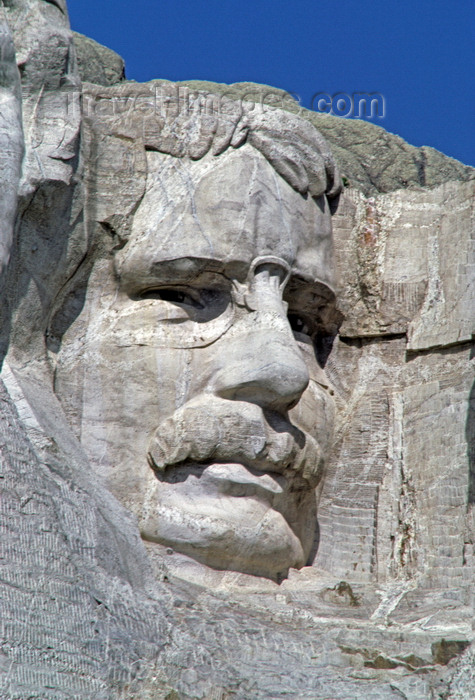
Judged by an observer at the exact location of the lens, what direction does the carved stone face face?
facing the viewer and to the right of the viewer
